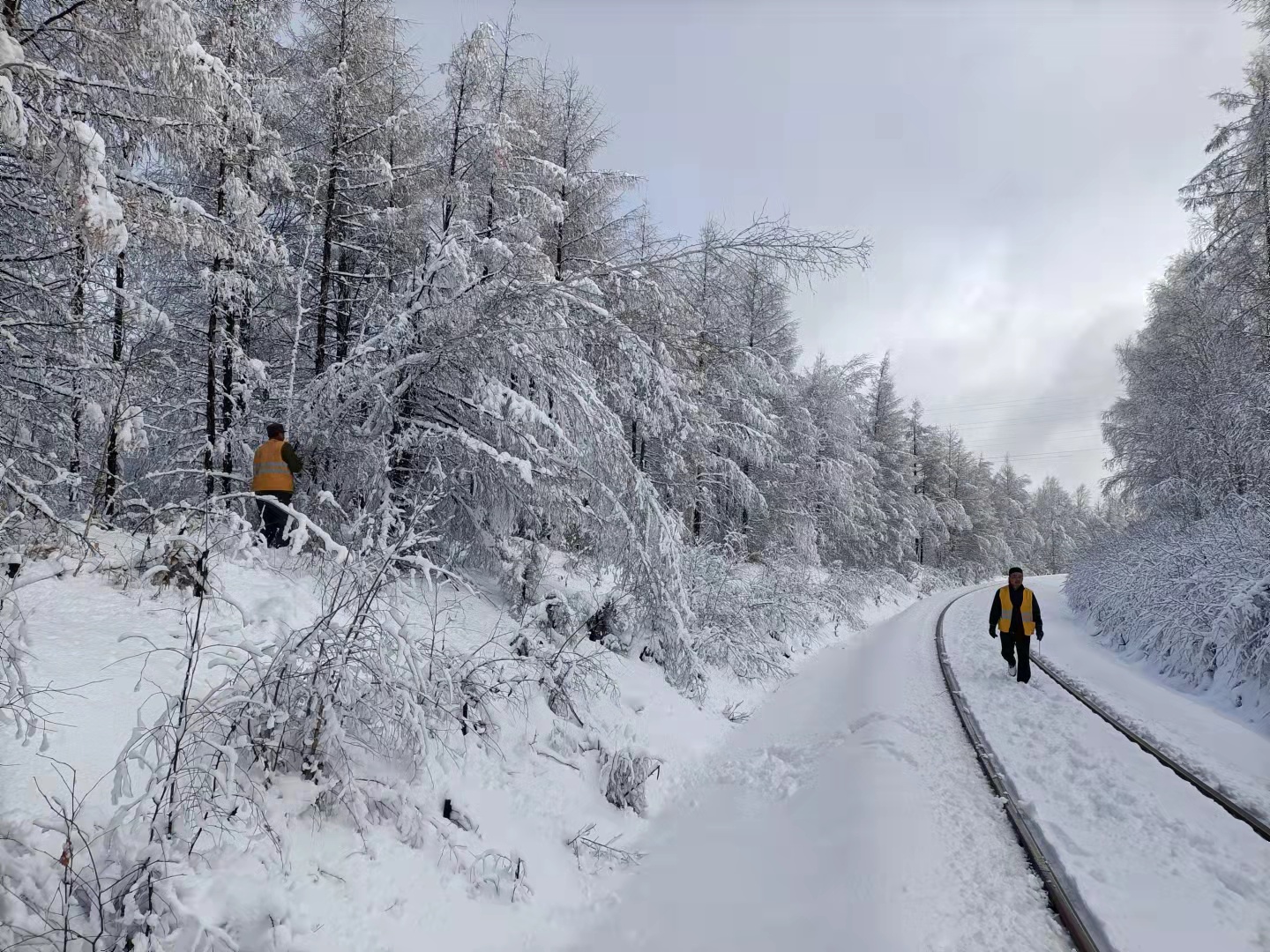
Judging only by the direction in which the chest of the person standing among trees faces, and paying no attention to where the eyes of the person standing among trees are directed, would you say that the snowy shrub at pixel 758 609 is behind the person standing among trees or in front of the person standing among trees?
in front

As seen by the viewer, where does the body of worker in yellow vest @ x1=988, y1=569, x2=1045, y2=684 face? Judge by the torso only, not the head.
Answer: toward the camera

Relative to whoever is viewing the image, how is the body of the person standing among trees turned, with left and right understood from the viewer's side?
facing away from the viewer and to the right of the viewer

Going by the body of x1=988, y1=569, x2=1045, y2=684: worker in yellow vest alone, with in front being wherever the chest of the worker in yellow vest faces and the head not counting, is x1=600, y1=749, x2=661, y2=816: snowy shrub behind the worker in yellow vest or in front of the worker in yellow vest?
in front

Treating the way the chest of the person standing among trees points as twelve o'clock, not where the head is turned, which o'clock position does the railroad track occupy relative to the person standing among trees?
The railroad track is roughly at 3 o'clock from the person standing among trees.

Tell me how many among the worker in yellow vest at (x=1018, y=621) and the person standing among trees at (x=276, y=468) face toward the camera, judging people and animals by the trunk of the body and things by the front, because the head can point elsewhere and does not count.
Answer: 1

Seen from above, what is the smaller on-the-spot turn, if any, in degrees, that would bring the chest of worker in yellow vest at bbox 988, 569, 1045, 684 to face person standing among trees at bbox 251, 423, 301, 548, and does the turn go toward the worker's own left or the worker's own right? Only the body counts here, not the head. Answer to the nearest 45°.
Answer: approximately 45° to the worker's own right

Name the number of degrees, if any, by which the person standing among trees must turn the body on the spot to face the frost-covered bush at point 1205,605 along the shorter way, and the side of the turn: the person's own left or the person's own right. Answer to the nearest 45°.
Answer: approximately 45° to the person's own right

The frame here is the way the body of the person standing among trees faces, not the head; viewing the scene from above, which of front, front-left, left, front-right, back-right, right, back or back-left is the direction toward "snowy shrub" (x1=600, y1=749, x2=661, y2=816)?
right

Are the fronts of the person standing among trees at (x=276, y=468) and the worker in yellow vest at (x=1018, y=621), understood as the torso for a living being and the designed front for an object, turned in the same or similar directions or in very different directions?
very different directions

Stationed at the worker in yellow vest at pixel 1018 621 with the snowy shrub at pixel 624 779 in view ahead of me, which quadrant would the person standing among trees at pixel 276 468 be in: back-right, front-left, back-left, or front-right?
front-right
